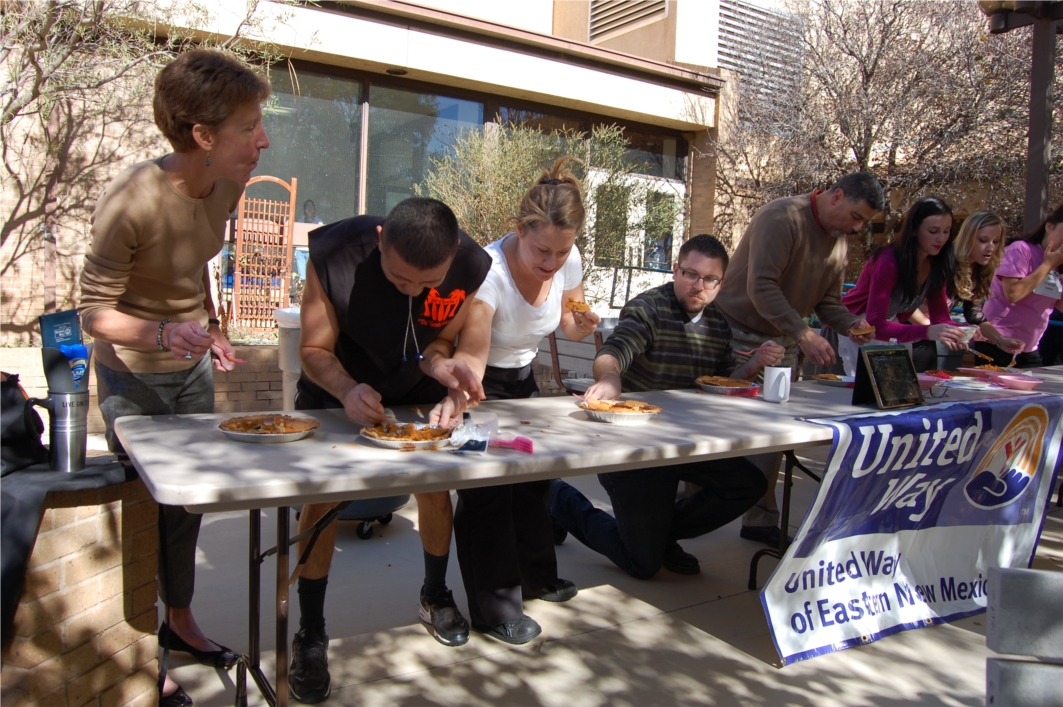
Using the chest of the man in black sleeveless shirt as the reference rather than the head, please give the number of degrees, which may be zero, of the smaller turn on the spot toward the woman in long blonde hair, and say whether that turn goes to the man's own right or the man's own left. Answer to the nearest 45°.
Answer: approximately 135° to the man's own left

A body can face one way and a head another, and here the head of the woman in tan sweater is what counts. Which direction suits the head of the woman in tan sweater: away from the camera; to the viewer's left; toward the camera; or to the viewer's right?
to the viewer's right

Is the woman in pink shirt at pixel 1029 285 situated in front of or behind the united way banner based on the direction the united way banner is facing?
behind

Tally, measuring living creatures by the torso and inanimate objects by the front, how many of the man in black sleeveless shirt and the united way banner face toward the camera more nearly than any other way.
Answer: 2

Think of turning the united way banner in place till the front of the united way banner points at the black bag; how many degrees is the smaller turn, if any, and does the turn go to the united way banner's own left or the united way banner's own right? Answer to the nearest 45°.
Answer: approximately 45° to the united way banner's own right

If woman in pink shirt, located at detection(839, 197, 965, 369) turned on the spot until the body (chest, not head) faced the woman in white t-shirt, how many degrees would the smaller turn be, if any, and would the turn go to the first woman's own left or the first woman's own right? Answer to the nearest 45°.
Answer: approximately 90° to the first woman's own right

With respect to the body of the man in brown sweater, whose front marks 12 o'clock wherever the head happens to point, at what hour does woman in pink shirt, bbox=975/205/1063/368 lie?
The woman in pink shirt is roughly at 9 o'clock from the man in brown sweater.

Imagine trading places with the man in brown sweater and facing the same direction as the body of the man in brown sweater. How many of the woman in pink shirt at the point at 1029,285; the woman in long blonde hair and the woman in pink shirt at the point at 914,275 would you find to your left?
3

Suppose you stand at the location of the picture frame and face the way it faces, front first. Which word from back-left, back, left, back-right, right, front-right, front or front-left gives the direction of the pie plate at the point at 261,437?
right
